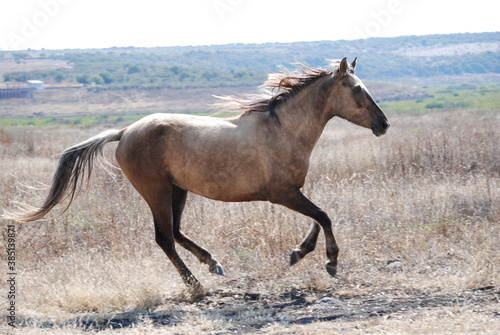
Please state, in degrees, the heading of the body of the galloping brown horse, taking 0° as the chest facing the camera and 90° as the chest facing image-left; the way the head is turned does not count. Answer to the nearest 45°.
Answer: approximately 270°
